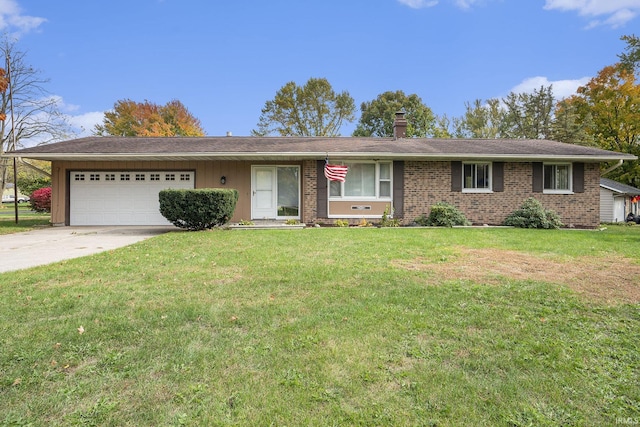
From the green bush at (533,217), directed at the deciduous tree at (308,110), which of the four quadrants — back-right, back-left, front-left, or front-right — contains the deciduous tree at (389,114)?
front-right

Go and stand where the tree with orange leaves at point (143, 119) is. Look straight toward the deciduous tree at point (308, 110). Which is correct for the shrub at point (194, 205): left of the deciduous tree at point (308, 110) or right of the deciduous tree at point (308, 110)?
right

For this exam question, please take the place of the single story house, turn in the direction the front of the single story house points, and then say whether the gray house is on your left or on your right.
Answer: on your left

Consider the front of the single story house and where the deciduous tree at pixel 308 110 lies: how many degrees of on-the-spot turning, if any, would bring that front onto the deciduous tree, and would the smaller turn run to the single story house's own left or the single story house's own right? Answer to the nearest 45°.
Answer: approximately 180°

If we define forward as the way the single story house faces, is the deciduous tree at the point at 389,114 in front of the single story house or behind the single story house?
behind

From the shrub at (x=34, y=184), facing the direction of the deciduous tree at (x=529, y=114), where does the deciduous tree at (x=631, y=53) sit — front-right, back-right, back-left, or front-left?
front-right

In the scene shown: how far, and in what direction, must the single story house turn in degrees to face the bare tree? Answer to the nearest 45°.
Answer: approximately 135° to its right

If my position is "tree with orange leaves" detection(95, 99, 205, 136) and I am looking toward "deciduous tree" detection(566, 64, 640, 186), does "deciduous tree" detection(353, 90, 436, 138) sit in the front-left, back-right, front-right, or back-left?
front-left

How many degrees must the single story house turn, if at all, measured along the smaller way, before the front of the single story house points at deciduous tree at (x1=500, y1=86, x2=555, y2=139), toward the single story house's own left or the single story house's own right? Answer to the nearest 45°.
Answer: approximately 135° to the single story house's own left

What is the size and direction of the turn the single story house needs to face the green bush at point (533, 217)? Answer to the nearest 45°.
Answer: approximately 90° to its left

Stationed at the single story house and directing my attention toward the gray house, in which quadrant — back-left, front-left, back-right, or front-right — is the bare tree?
back-left

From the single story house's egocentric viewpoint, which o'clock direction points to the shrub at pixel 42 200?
The shrub is roughly at 4 o'clock from the single story house.

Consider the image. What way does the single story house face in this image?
toward the camera

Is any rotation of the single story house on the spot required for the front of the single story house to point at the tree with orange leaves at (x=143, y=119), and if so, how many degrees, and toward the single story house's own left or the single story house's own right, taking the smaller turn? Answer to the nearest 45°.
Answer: approximately 135° to the single story house's own right

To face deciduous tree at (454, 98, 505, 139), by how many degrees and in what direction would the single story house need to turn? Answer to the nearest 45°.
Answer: approximately 135° to its left
